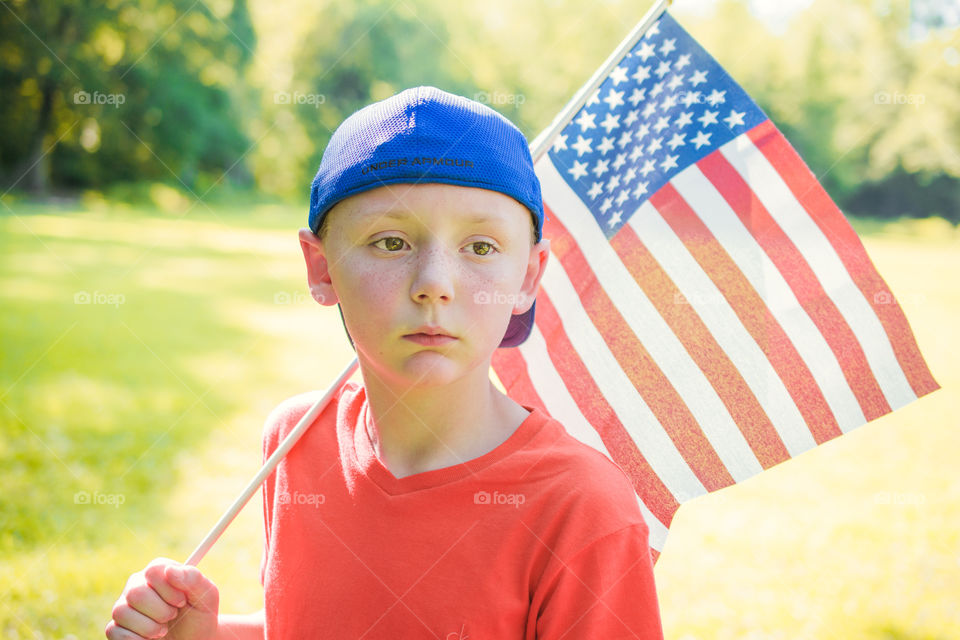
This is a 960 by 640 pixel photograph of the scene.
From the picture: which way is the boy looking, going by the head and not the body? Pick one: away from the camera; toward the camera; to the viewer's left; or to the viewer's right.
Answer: toward the camera
